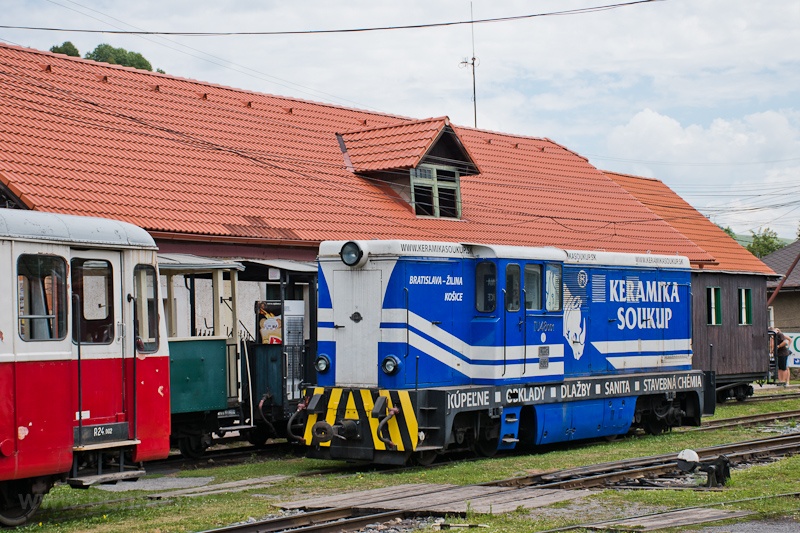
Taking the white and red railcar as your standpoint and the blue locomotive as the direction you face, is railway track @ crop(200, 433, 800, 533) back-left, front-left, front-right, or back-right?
front-right

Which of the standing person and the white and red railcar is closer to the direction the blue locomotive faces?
the white and red railcar

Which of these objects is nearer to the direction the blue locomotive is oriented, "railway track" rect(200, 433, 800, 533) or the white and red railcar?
the white and red railcar

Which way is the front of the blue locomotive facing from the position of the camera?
facing the viewer and to the left of the viewer

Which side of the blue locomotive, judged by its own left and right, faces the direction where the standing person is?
back

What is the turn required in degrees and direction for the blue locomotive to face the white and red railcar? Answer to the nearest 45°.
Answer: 0° — it already faces it
